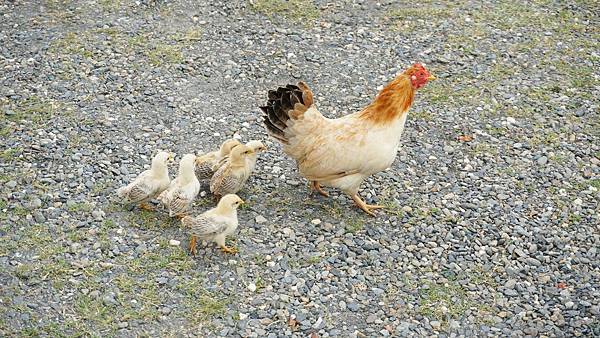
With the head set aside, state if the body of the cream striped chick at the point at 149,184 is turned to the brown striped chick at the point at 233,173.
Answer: yes

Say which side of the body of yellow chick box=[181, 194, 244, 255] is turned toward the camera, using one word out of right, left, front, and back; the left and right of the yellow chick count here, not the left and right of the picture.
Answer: right

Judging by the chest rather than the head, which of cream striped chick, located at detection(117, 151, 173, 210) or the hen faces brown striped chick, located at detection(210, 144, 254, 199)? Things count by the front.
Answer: cream striped chick, located at detection(117, 151, 173, 210)

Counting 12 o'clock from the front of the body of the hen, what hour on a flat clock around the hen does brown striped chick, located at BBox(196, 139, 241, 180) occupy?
The brown striped chick is roughly at 6 o'clock from the hen.

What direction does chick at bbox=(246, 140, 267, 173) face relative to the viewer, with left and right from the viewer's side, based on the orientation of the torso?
facing to the right of the viewer

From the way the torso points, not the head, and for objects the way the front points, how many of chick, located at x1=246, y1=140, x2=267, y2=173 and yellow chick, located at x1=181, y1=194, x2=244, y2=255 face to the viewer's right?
2

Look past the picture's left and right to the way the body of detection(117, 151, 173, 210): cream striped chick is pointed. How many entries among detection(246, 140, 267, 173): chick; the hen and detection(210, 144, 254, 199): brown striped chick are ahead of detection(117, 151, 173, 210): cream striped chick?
3

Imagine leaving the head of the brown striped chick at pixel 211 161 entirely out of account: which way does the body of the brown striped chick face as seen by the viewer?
to the viewer's right

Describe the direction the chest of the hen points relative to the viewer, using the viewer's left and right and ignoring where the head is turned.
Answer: facing to the right of the viewer

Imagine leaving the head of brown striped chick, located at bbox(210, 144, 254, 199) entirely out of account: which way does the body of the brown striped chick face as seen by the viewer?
to the viewer's right
